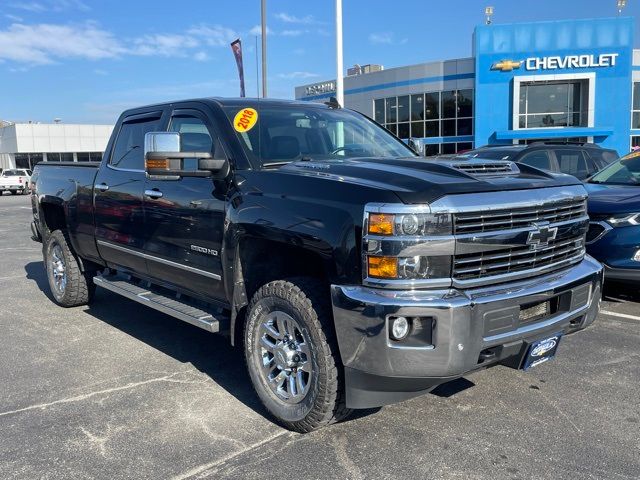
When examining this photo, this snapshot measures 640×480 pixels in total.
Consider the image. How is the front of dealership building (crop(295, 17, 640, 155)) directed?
toward the camera

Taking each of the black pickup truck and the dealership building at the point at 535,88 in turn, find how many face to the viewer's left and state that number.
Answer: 0

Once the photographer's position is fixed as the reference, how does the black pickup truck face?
facing the viewer and to the right of the viewer

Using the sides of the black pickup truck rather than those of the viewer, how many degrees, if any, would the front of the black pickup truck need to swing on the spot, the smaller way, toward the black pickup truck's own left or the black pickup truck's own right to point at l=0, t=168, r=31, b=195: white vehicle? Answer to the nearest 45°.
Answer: approximately 180°

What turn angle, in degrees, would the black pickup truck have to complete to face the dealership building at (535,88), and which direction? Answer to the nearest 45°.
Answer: approximately 135° to its left

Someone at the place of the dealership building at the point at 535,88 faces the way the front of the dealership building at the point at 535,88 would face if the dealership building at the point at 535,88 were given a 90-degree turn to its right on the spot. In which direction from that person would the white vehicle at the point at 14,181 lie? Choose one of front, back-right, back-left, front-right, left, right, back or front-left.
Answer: front

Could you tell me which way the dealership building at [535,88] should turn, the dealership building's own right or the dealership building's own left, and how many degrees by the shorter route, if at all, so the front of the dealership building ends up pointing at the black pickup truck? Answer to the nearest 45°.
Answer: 0° — it already faces it
